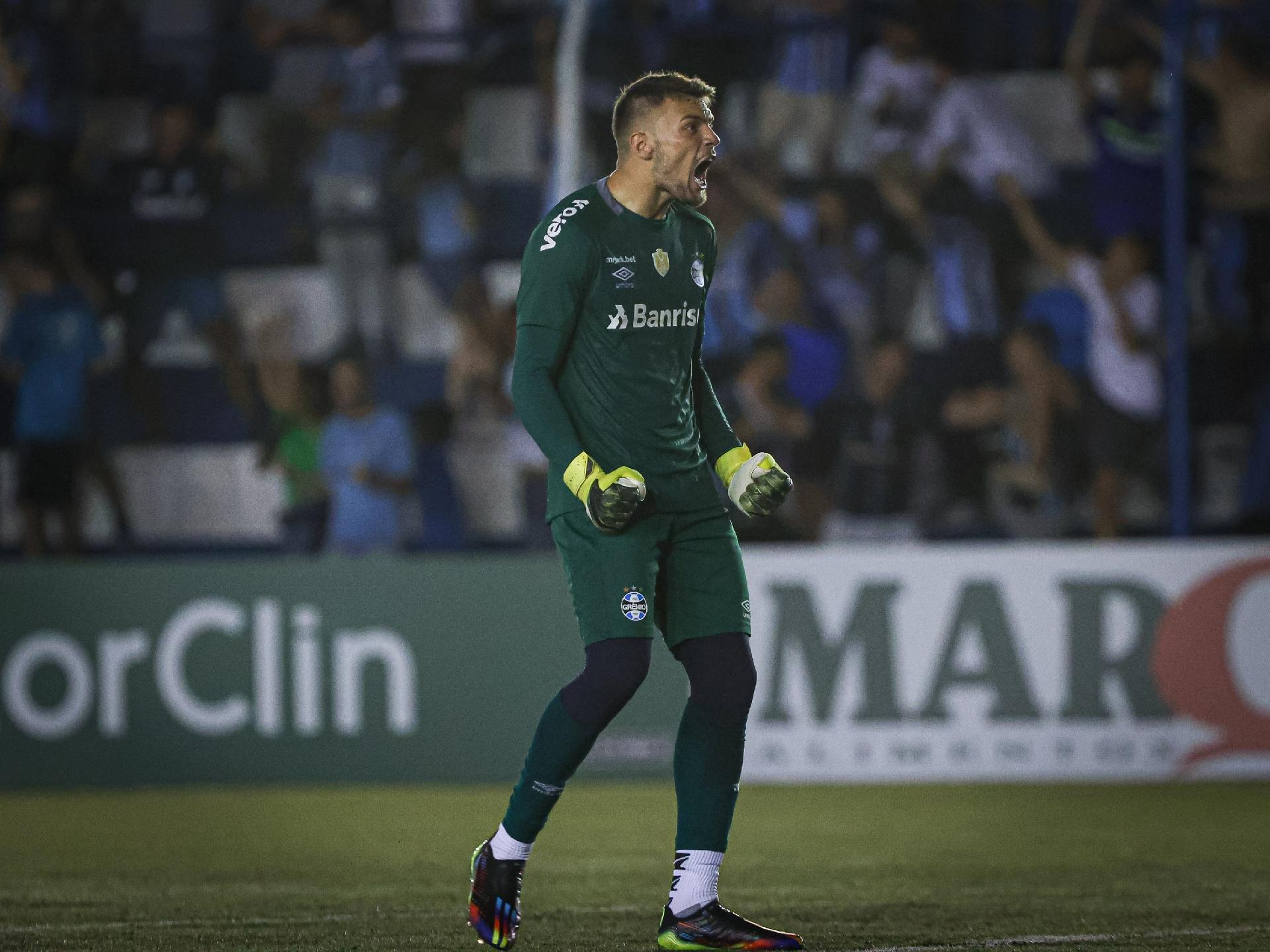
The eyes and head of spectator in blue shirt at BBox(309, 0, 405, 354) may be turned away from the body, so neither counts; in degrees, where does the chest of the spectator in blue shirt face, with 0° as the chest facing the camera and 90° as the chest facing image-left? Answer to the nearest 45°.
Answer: approximately 45°

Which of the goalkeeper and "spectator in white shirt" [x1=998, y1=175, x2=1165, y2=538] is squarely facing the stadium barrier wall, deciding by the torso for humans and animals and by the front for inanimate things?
the spectator in white shirt

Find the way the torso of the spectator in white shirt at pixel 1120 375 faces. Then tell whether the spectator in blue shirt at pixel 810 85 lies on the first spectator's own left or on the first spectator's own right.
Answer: on the first spectator's own right

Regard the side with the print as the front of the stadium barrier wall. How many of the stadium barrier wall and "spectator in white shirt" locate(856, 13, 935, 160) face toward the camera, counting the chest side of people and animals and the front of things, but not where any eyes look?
2

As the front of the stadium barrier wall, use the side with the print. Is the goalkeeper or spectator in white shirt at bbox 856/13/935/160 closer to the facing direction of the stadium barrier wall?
the goalkeeper

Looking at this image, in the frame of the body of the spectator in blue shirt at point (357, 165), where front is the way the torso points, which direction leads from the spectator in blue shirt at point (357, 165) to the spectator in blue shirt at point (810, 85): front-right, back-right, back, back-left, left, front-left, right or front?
back-left

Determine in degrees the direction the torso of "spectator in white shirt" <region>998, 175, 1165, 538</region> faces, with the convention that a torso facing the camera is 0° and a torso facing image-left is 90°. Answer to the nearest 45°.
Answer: approximately 45°

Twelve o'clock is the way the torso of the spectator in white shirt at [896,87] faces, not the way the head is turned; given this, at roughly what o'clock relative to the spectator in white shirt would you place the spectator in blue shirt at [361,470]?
The spectator in blue shirt is roughly at 2 o'clock from the spectator in white shirt.

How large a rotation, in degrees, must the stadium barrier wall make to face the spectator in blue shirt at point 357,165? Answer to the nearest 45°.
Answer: approximately 135° to its right
